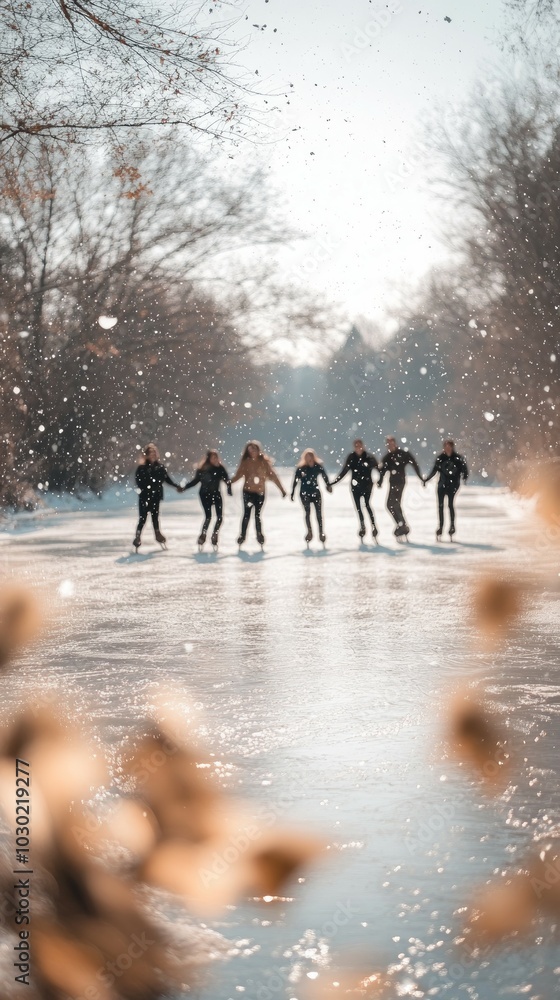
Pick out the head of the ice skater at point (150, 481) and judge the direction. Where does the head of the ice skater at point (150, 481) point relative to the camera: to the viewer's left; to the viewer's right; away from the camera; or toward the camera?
toward the camera

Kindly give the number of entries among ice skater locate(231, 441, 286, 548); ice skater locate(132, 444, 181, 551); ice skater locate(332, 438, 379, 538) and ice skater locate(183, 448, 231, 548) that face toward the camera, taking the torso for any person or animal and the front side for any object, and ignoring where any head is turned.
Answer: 4

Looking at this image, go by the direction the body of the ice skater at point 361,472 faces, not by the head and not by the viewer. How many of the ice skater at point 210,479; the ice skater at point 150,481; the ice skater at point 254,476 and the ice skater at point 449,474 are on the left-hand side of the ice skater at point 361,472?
1

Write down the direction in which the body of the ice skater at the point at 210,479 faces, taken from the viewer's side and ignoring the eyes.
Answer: toward the camera

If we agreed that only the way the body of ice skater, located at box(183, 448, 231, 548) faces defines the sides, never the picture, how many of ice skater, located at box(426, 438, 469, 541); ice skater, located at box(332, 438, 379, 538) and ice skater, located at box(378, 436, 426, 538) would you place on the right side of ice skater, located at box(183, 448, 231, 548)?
0

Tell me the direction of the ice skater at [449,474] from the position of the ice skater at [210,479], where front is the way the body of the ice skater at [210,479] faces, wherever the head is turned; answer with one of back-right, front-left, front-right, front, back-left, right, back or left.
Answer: left

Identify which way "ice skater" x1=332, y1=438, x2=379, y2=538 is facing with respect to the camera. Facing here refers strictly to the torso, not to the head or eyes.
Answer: toward the camera

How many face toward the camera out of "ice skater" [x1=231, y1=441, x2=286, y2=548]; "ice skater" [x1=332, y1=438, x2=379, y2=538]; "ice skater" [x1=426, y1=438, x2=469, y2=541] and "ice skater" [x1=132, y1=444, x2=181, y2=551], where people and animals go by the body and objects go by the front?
4

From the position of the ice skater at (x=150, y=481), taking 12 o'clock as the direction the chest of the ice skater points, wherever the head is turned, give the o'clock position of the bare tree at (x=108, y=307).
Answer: The bare tree is roughly at 6 o'clock from the ice skater.

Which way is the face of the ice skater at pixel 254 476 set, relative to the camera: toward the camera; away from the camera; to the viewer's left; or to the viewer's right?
toward the camera

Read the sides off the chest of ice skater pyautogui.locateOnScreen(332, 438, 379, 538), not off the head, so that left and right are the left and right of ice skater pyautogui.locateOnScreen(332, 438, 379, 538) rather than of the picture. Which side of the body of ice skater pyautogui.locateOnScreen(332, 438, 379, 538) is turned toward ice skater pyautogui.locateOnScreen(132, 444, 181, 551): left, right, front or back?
right

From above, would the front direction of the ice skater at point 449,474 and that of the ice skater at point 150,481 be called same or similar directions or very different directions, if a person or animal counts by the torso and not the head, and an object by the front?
same or similar directions

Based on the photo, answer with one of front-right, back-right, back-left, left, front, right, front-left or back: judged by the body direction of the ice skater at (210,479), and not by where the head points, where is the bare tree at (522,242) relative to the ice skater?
back-left

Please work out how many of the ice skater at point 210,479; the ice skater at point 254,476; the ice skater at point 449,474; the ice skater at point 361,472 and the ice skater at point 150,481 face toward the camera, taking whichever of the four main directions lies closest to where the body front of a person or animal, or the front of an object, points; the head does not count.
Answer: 5

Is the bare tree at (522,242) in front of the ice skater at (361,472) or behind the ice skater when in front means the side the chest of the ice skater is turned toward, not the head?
behind
